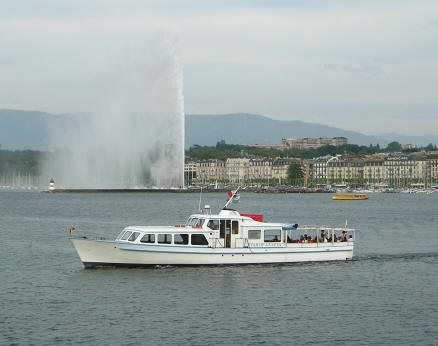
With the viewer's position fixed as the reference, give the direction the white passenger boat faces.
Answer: facing to the left of the viewer
